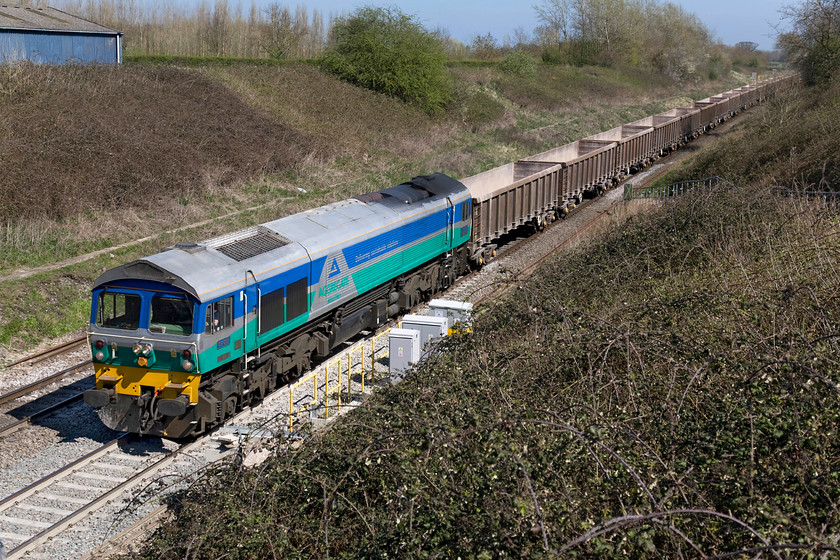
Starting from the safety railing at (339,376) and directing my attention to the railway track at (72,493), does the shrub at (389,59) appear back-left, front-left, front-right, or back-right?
back-right

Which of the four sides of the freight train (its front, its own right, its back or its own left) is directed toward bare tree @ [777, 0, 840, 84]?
back

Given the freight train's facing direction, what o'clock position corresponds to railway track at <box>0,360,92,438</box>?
The railway track is roughly at 12 o'clock from the freight train.

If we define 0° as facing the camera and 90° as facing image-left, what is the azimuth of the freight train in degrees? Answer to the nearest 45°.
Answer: approximately 45°

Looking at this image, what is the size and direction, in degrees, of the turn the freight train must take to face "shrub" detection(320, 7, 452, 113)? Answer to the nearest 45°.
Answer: approximately 135° to its right

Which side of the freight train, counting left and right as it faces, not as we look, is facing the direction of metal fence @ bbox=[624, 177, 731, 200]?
back

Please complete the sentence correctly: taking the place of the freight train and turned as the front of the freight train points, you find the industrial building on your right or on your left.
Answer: on your right
